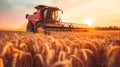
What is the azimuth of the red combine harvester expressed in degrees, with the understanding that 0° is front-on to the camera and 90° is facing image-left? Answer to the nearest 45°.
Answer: approximately 315°
